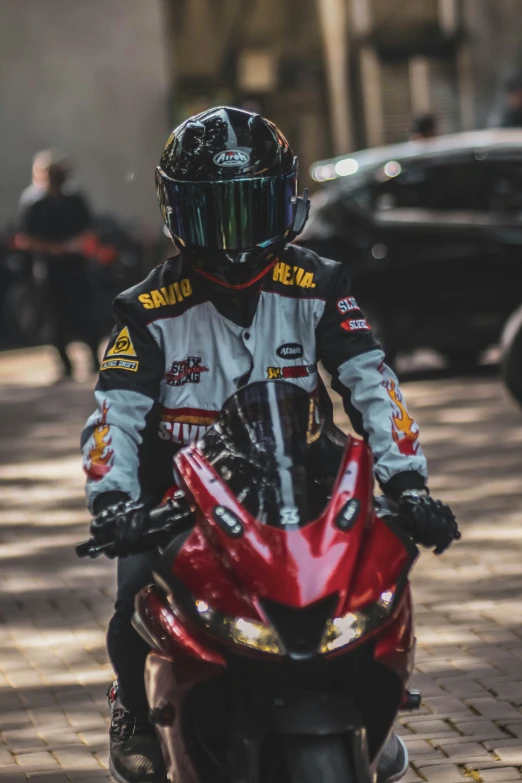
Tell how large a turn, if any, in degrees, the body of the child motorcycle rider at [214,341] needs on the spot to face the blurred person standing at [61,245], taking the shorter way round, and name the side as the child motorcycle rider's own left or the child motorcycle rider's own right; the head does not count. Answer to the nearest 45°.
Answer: approximately 180°

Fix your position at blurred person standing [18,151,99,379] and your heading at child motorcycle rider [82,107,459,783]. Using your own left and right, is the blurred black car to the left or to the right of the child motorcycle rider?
left

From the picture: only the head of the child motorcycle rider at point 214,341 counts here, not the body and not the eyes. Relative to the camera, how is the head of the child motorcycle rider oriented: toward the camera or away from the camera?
toward the camera

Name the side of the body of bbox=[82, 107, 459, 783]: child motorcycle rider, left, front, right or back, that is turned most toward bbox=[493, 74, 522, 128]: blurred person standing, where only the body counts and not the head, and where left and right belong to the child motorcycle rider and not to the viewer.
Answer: back

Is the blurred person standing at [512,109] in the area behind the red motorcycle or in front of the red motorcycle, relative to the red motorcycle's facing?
behind

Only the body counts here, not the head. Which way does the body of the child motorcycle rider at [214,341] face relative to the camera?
toward the camera

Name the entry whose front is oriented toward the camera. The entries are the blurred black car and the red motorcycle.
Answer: the red motorcycle

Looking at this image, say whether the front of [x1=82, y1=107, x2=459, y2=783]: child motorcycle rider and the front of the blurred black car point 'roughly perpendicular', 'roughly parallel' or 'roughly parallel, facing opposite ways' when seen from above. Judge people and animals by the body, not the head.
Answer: roughly perpendicular

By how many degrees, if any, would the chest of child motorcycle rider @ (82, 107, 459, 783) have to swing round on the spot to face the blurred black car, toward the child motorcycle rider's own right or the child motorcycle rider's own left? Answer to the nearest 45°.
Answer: approximately 180°

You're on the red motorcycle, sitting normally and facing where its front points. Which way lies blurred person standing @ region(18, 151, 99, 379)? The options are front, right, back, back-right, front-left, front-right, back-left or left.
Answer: back
